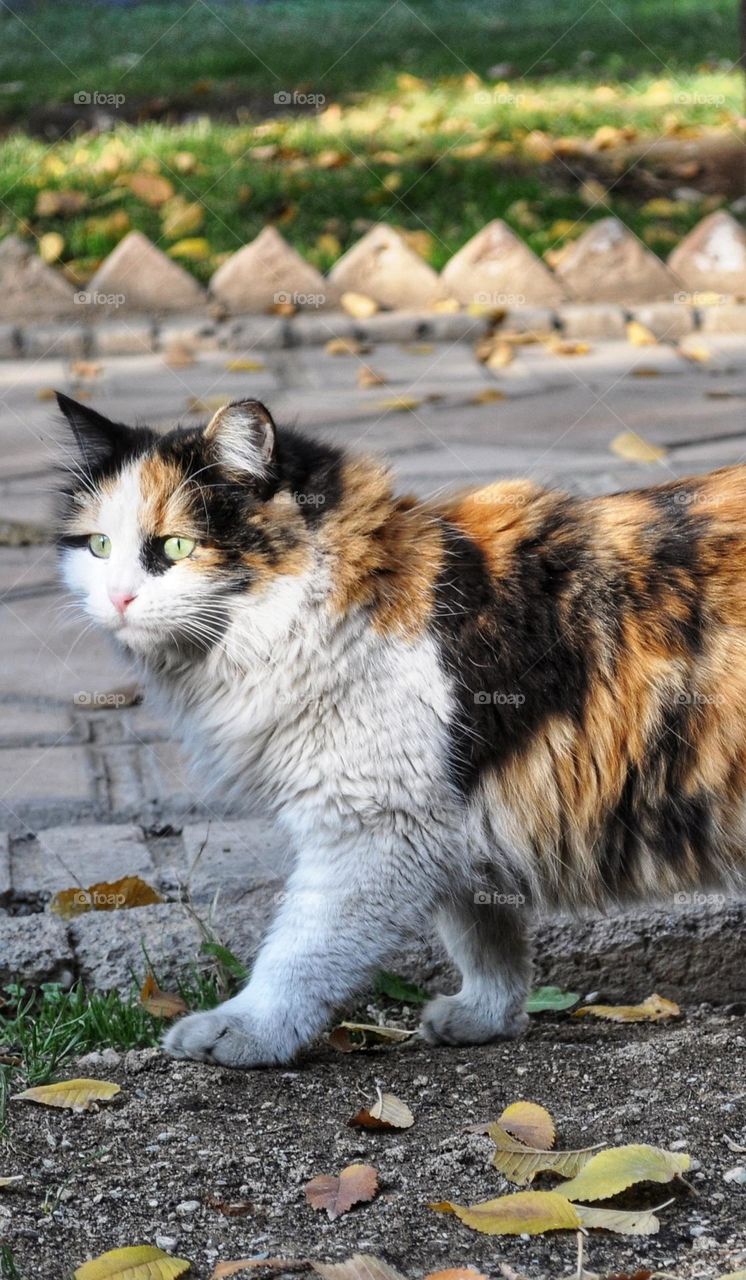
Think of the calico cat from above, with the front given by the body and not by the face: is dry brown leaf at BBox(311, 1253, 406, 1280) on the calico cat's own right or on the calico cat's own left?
on the calico cat's own left

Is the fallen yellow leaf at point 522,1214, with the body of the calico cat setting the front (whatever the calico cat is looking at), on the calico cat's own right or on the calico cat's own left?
on the calico cat's own left

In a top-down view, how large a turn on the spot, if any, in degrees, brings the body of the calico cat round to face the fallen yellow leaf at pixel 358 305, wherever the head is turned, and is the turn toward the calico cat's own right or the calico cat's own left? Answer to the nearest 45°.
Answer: approximately 90° to the calico cat's own right

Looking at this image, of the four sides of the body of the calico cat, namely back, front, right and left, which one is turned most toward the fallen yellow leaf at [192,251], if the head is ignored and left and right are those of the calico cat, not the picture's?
right

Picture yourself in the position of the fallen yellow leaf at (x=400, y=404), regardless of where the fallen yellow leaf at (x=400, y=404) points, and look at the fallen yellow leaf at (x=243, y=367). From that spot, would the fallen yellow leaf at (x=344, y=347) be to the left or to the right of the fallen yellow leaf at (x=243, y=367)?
right

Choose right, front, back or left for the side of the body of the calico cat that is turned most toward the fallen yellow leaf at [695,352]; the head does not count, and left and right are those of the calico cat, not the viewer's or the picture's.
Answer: right

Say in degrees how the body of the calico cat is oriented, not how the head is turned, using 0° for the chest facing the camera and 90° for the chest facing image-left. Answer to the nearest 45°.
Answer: approximately 90°

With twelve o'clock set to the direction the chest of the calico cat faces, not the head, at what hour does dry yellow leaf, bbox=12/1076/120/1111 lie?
The dry yellow leaf is roughly at 11 o'clock from the calico cat.

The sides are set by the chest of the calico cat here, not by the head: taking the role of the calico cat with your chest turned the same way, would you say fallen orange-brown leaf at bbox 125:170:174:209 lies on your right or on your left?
on your right

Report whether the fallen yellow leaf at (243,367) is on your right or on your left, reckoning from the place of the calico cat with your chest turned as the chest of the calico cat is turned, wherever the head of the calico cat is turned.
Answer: on your right
